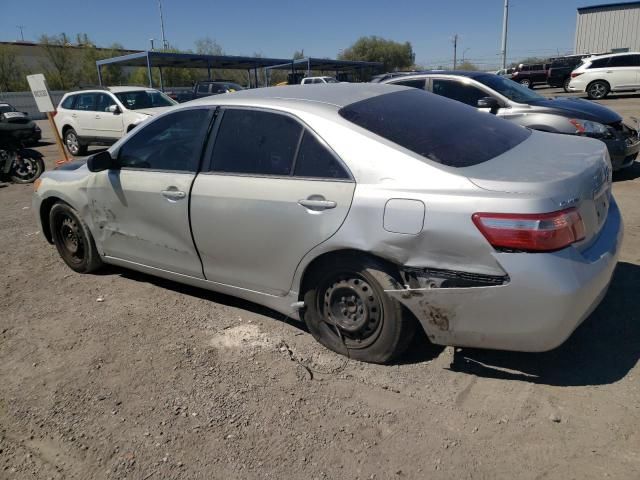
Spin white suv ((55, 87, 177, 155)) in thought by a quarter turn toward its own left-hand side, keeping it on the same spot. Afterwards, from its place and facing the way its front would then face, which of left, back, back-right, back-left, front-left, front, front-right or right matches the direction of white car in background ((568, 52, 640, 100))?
front-right

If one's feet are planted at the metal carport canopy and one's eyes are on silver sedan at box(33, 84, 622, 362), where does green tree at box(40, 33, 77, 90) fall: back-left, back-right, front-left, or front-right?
back-right

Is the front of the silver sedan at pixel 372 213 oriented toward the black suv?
no

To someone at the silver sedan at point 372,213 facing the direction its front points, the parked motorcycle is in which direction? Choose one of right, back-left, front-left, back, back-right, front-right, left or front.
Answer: front

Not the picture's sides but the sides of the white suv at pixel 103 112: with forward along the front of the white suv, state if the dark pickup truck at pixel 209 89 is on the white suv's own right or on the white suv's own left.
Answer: on the white suv's own left

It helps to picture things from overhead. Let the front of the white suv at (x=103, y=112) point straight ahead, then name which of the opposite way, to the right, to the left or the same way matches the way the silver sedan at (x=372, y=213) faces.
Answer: the opposite way

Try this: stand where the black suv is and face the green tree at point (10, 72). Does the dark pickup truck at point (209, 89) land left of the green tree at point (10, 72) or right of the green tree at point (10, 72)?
left

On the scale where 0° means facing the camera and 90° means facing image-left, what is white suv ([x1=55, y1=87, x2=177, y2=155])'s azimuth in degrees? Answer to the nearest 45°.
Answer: approximately 315°

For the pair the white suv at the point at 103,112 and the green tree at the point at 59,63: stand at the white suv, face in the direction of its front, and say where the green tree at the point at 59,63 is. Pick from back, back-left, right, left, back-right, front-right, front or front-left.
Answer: back-left

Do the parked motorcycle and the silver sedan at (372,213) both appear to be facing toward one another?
no

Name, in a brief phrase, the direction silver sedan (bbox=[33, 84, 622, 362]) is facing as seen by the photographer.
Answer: facing away from the viewer and to the left of the viewer
